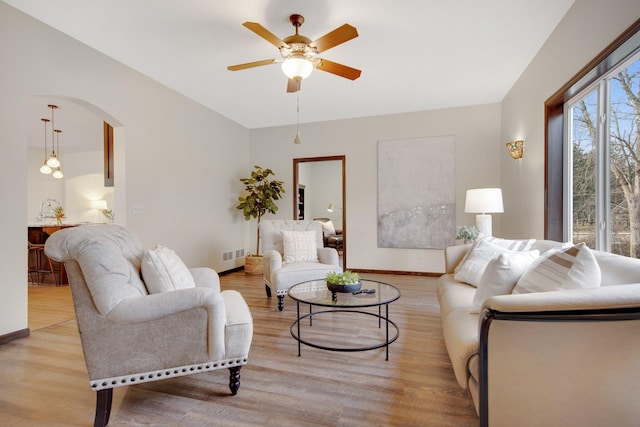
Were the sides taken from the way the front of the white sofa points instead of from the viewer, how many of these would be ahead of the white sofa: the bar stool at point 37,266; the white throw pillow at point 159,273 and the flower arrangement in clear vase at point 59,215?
3

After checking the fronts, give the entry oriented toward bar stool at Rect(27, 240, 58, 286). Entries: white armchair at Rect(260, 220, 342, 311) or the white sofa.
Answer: the white sofa

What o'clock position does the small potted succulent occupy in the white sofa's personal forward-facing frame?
The small potted succulent is roughly at 1 o'clock from the white sofa.

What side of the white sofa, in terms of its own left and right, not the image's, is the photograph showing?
left

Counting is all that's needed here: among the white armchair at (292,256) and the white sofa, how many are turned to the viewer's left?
1

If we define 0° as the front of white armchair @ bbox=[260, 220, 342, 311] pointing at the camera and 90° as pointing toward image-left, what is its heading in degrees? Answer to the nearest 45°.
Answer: approximately 315°

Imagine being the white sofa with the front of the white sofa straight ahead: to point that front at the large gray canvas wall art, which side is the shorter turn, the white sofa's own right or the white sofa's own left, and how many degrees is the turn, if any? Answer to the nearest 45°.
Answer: approximately 45° to the white sofa's own right

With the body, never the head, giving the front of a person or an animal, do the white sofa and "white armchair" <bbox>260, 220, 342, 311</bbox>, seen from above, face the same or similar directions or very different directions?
very different directions

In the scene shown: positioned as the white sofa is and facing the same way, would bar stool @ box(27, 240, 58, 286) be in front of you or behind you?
in front

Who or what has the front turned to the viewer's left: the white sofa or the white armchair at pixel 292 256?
the white sofa
